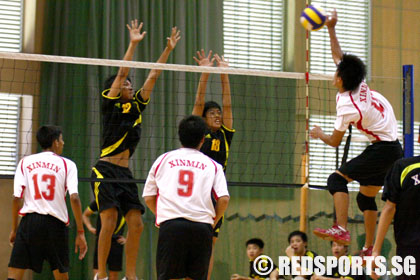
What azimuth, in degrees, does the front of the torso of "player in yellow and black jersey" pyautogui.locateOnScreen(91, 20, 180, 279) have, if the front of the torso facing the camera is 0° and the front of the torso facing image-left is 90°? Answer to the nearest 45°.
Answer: approximately 315°

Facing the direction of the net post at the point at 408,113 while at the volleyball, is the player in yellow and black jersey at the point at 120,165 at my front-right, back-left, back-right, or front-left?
back-left

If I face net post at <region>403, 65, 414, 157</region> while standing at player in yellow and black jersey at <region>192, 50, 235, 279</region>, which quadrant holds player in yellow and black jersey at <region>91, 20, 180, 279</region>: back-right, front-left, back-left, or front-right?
back-right

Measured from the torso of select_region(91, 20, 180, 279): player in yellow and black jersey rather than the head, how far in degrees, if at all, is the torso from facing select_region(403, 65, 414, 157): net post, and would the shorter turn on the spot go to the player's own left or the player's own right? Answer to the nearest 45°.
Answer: approximately 45° to the player's own left

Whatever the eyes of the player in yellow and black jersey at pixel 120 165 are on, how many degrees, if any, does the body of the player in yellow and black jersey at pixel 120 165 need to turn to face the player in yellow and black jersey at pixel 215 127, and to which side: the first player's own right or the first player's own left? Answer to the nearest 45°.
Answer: approximately 45° to the first player's own left
